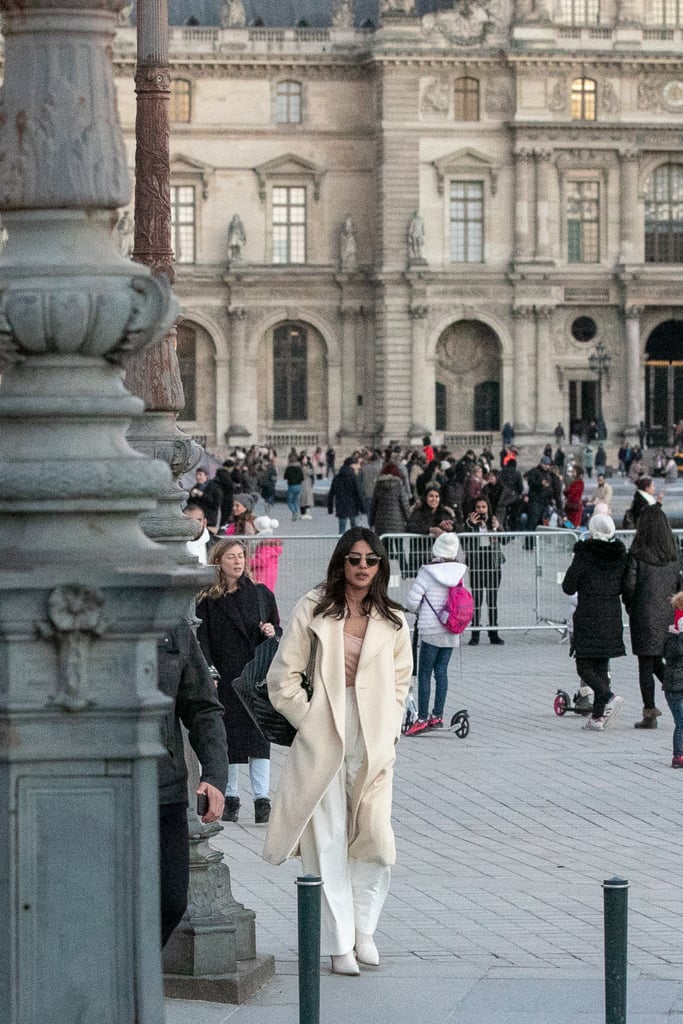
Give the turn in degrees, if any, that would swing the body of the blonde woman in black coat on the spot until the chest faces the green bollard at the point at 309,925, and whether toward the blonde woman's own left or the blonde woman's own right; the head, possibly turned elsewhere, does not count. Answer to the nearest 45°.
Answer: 0° — they already face it

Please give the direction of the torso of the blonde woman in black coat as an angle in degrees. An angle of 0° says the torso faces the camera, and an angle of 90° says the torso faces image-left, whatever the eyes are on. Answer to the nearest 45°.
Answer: approximately 0°

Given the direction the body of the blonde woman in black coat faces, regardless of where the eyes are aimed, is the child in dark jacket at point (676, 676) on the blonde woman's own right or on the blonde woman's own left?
on the blonde woman's own left

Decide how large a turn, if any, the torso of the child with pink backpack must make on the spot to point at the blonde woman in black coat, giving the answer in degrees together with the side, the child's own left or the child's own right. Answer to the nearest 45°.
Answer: approximately 135° to the child's own left

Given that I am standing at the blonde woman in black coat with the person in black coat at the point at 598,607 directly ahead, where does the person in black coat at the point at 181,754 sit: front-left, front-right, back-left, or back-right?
back-right

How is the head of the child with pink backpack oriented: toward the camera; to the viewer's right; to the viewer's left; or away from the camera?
away from the camera

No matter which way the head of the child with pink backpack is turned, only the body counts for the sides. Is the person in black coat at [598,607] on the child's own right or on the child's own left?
on the child's own right

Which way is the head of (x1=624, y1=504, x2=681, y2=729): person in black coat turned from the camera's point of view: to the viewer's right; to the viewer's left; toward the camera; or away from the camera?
away from the camera

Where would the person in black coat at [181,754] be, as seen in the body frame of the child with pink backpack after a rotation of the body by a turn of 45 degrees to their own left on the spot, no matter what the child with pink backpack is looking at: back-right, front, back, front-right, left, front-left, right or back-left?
left

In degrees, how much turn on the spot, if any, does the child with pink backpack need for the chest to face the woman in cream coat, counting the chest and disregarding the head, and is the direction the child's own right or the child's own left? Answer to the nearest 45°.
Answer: approximately 135° to the child's own left

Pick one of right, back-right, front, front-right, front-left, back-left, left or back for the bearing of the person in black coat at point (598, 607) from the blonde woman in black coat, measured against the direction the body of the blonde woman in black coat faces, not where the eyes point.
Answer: back-left

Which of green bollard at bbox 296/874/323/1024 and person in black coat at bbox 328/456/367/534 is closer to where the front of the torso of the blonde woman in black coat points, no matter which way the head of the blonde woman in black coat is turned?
the green bollard

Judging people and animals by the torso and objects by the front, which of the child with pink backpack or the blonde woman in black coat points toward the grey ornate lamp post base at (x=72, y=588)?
the blonde woman in black coat

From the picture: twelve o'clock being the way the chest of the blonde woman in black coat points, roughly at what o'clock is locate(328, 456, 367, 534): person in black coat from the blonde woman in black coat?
The person in black coat is roughly at 6 o'clock from the blonde woman in black coat.

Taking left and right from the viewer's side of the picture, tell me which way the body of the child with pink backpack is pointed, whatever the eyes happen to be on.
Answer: facing away from the viewer and to the left of the viewer

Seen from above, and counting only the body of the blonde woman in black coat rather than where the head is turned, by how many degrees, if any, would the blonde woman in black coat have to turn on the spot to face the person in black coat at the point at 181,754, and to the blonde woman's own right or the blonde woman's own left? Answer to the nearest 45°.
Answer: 0° — they already face them
